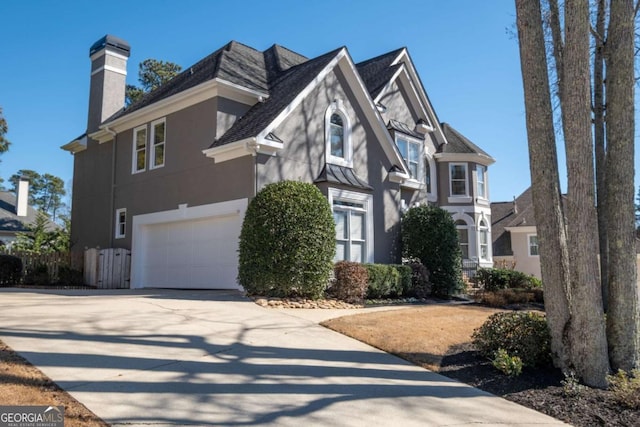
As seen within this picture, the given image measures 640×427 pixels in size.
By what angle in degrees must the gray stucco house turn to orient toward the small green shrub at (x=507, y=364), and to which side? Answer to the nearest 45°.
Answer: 0° — it already faces it

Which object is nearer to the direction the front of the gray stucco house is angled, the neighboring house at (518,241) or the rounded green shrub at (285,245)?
the rounded green shrub

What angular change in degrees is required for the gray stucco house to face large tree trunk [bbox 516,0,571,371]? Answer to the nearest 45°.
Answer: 0° — it already faces it

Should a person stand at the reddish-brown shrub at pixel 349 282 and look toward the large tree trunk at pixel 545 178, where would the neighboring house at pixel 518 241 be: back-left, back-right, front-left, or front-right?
back-left

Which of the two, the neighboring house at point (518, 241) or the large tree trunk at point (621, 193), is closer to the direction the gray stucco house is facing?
the large tree trunk

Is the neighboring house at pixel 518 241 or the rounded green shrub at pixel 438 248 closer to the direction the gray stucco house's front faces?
the rounded green shrub

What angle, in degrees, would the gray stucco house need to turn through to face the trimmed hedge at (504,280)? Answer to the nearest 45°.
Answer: approximately 45° to its left

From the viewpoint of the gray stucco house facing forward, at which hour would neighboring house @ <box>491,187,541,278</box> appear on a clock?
The neighboring house is roughly at 9 o'clock from the gray stucco house.

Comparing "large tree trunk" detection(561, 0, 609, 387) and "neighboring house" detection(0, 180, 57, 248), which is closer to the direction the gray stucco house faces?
the large tree trunk

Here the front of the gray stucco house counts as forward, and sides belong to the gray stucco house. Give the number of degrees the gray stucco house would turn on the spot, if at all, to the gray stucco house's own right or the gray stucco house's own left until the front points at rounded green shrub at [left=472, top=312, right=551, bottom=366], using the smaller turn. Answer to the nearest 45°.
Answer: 0° — it already faces it

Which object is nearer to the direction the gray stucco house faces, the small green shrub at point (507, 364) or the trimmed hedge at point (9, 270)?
the small green shrub

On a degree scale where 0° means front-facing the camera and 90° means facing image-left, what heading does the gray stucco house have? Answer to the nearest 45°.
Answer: approximately 315°

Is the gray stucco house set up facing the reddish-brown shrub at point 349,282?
yes

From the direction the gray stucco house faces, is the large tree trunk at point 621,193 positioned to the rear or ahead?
ahead

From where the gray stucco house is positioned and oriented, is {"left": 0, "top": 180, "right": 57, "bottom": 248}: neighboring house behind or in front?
behind
